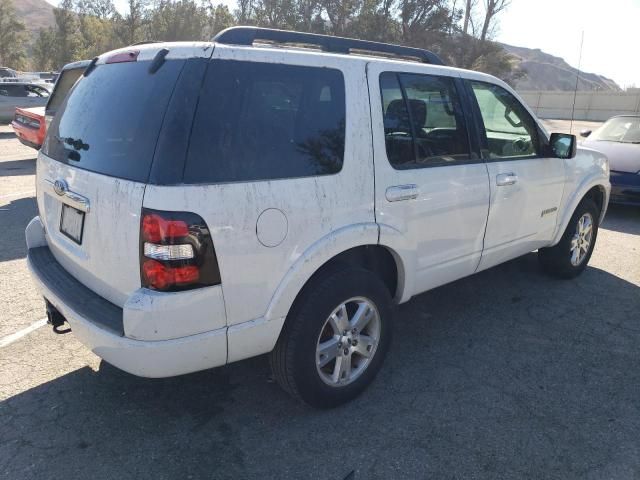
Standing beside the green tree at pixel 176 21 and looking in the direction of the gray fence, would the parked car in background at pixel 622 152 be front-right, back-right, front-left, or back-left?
front-right

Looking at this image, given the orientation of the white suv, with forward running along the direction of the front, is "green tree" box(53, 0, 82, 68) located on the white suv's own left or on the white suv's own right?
on the white suv's own left

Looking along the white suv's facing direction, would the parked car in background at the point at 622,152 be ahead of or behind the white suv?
ahead

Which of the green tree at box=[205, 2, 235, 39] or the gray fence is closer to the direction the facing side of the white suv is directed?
the gray fence

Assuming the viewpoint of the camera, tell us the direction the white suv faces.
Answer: facing away from the viewer and to the right of the viewer

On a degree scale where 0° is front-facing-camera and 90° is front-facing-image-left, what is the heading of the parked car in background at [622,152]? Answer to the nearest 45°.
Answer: approximately 0°

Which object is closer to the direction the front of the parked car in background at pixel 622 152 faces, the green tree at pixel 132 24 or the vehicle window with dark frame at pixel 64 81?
the vehicle window with dark frame

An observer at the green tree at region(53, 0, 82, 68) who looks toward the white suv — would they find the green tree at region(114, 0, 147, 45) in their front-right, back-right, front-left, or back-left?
front-left

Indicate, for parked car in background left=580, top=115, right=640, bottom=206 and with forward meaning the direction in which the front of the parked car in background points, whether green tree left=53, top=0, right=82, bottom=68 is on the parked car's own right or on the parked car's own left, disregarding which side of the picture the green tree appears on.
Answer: on the parked car's own right

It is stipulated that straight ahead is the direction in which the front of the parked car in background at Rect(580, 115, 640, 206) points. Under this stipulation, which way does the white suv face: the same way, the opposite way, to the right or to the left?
the opposite way

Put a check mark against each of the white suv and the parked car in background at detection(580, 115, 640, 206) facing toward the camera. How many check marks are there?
1

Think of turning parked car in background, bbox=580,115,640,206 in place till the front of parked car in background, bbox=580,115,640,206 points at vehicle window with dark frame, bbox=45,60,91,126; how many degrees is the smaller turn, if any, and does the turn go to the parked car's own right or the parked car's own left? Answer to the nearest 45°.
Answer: approximately 45° to the parked car's own right
